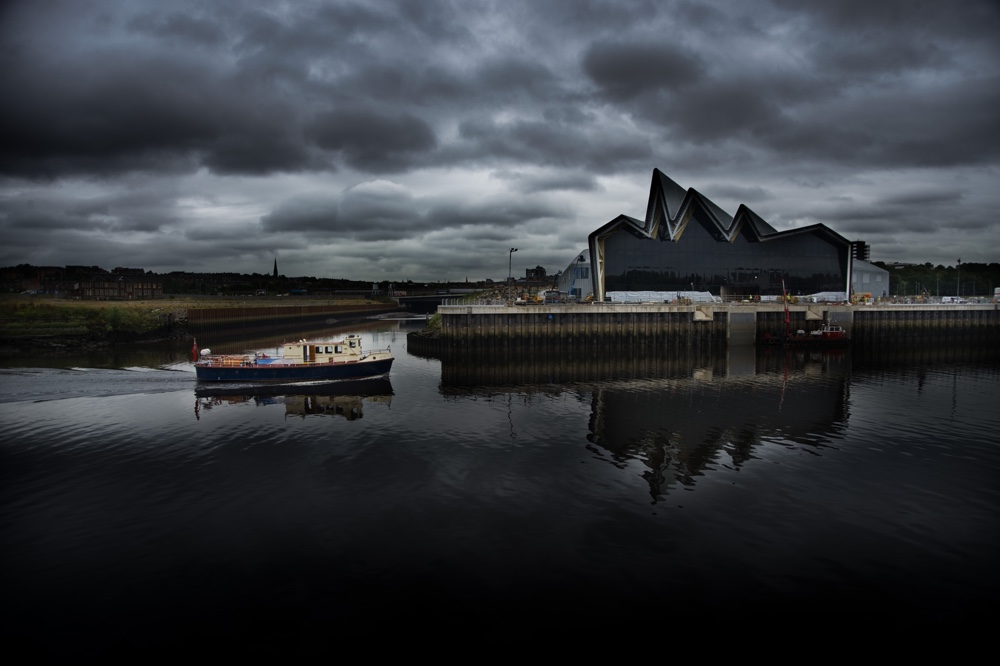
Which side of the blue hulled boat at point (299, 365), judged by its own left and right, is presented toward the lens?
right
